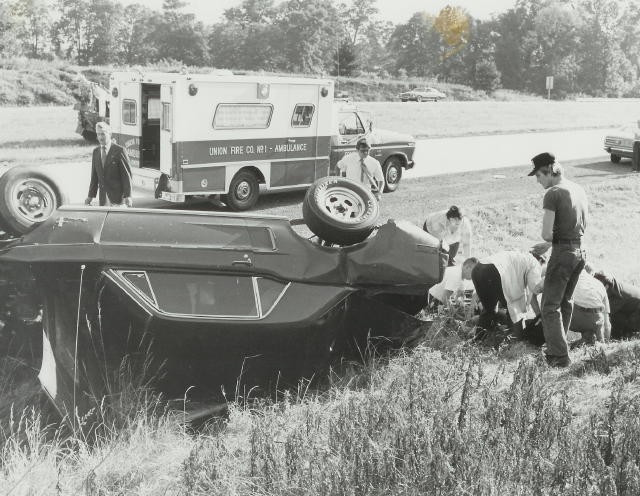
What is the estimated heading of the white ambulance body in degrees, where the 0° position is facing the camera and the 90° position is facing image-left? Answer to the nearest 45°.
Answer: approximately 225°

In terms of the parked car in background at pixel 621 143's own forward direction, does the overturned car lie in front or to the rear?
in front

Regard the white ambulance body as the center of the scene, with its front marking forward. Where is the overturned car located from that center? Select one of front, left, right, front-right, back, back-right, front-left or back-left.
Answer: back-right

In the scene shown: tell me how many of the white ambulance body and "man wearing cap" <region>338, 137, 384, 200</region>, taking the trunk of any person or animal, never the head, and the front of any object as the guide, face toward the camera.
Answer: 1

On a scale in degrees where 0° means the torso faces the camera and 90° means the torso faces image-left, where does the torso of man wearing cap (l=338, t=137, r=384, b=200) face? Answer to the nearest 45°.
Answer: approximately 0°

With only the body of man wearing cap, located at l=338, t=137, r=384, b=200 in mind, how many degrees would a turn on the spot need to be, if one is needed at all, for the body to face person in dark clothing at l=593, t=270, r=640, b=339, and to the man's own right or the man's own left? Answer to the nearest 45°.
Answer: approximately 45° to the man's own left

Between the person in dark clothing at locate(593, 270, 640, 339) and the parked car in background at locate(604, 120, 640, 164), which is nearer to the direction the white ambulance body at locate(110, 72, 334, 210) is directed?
the parked car in background

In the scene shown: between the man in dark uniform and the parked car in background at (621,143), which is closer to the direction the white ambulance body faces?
the parked car in background

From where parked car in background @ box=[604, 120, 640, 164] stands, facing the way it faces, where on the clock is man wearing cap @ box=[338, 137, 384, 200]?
The man wearing cap is roughly at 11 o'clock from the parked car in background.

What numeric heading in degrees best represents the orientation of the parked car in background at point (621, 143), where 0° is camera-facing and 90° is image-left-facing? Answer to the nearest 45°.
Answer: approximately 45°

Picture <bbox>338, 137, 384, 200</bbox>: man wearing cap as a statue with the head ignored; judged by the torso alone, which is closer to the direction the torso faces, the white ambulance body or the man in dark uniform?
the man in dark uniform

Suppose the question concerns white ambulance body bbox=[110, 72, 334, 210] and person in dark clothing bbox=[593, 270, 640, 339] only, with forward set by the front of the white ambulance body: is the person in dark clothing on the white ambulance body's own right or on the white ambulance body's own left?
on the white ambulance body's own right
